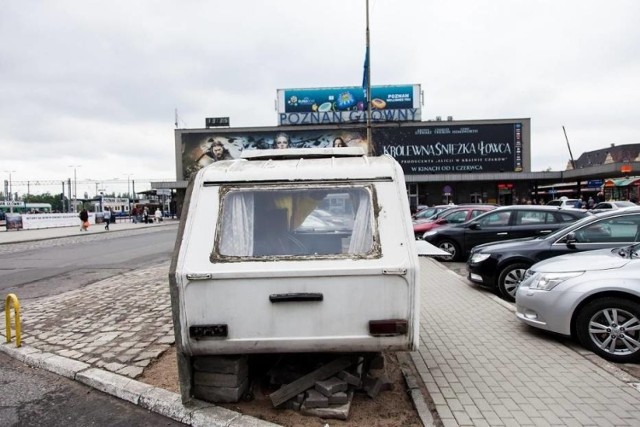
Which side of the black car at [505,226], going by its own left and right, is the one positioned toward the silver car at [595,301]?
left

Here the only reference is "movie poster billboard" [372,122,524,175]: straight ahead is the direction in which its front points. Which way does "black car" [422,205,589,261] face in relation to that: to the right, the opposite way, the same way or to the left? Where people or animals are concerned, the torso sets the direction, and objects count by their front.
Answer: to the right

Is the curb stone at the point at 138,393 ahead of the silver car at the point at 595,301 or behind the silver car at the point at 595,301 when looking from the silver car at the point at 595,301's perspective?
ahead

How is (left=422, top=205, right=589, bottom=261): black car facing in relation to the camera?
to the viewer's left

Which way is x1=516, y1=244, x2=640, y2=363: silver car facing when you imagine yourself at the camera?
facing to the left of the viewer

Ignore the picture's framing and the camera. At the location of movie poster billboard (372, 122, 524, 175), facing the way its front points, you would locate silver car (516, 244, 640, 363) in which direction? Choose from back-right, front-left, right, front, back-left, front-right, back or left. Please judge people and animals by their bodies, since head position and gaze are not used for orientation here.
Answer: front

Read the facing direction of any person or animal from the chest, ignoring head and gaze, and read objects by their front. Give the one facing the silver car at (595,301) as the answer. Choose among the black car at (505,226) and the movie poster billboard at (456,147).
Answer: the movie poster billboard

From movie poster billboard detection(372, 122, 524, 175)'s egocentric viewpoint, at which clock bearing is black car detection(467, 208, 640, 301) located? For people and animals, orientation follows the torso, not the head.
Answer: The black car is roughly at 12 o'clock from the movie poster billboard.

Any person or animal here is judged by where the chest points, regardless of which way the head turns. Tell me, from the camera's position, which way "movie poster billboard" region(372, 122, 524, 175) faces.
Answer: facing the viewer

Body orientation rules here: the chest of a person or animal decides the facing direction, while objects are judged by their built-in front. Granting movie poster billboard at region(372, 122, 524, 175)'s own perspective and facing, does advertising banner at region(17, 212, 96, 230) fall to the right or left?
on its right

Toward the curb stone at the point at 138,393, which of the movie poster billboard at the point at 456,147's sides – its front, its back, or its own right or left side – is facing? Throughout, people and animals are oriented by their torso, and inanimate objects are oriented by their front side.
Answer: front
